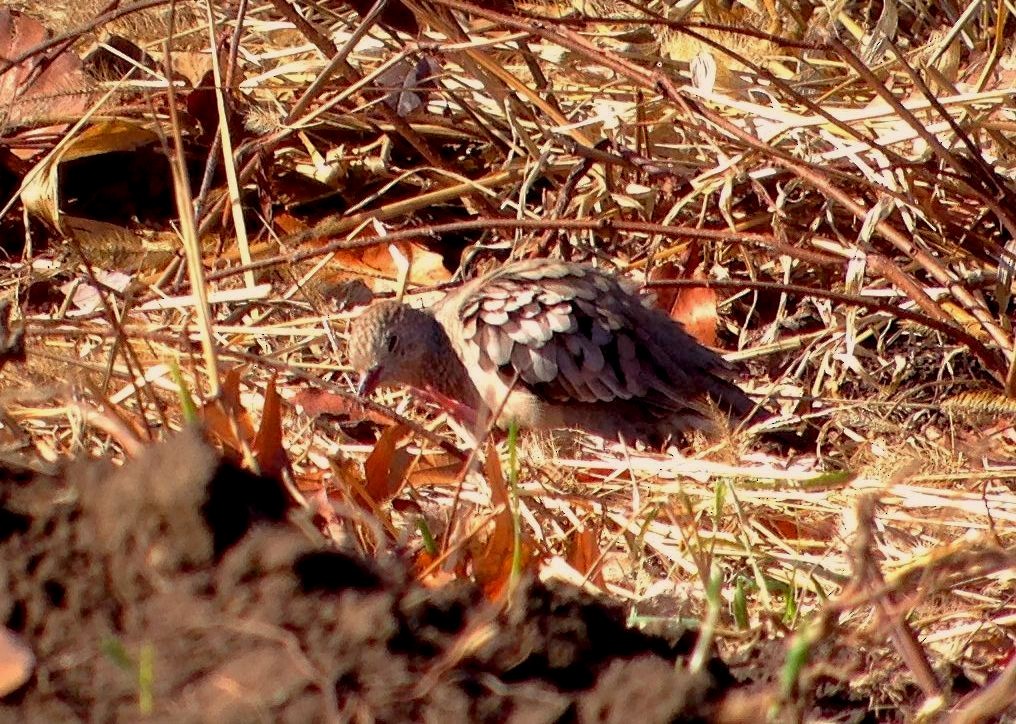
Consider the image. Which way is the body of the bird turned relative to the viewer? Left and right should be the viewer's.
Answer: facing to the left of the viewer

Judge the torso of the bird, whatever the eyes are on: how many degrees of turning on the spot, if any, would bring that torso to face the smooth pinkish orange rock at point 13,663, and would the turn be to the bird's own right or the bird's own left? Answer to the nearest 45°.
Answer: approximately 90° to the bird's own left

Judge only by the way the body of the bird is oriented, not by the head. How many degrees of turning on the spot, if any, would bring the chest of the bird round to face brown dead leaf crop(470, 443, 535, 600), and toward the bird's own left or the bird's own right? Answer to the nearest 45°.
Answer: approximately 90° to the bird's own left

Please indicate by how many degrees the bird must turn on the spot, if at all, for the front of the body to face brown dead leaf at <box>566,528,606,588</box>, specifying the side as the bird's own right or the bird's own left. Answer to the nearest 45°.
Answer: approximately 90° to the bird's own left

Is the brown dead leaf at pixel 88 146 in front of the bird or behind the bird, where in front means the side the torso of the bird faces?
in front

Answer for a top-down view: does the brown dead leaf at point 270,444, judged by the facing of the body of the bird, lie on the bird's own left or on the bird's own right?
on the bird's own left

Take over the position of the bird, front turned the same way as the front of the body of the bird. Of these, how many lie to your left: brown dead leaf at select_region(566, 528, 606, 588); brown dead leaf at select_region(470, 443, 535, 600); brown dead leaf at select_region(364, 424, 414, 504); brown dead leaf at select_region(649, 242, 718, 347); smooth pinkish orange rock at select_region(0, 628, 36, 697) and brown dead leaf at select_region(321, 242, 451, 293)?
4
